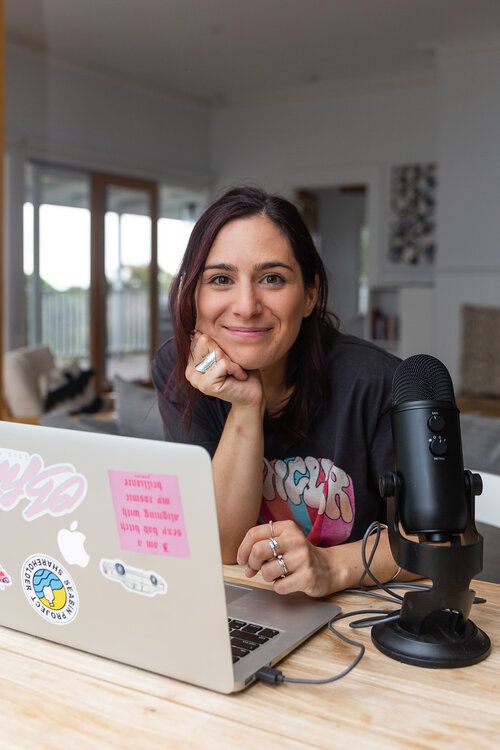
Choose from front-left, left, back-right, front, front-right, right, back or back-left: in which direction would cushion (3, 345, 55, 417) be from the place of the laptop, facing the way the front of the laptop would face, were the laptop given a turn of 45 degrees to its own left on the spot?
front

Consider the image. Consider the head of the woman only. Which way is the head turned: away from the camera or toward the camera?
toward the camera

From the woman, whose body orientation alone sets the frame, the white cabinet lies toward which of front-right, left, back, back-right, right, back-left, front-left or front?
back

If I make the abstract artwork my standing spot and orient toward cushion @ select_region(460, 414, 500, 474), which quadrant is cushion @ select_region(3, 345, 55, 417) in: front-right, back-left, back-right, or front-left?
front-right

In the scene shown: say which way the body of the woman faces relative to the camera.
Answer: toward the camera

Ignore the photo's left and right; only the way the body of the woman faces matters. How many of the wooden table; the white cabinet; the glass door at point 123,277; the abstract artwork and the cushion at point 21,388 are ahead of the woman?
1

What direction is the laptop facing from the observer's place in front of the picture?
facing away from the viewer and to the right of the viewer
